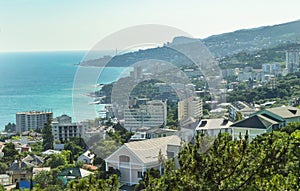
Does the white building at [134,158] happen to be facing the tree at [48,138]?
no

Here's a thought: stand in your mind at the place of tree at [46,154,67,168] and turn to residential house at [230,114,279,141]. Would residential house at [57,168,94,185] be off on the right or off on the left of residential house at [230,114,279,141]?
right

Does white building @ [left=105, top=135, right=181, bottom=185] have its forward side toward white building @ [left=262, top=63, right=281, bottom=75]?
no

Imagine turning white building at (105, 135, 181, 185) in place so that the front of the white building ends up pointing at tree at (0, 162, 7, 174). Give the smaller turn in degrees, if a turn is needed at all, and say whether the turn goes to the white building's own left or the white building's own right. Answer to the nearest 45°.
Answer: approximately 90° to the white building's own right

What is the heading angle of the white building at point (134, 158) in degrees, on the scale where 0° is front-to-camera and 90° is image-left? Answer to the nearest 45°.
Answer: approximately 45°

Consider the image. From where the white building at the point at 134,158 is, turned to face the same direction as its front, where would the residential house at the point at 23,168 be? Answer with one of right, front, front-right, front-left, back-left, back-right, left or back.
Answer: right

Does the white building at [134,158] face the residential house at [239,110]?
no

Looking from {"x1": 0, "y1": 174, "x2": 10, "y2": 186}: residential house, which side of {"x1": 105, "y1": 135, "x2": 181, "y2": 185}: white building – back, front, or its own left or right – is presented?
right

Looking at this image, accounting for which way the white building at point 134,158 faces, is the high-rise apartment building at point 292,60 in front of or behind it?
behind

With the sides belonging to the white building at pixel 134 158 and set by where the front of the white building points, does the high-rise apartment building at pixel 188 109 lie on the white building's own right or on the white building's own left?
on the white building's own right
